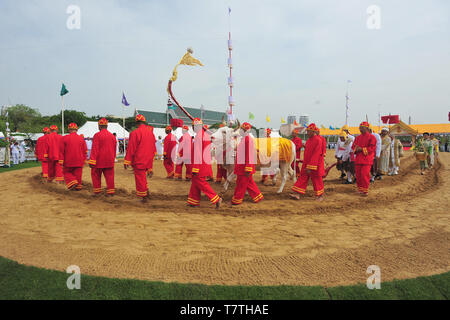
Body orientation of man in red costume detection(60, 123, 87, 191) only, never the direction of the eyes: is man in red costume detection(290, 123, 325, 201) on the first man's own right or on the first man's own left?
on the first man's own right
